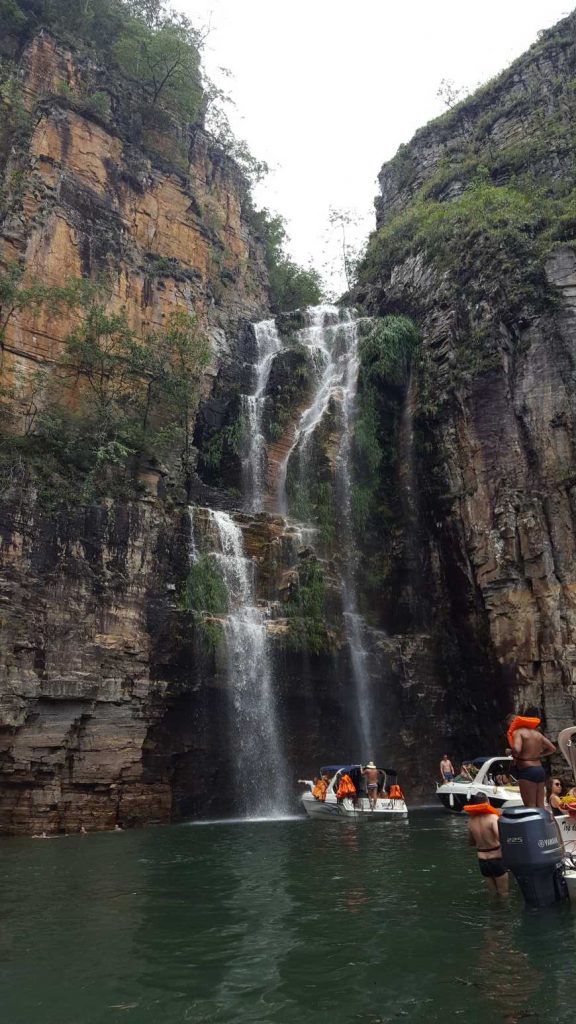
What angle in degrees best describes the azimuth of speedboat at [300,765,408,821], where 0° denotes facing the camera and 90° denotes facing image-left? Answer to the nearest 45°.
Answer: approximately 90°

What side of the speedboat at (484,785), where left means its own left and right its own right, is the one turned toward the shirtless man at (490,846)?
left

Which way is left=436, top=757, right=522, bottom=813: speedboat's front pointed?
to the viewer's left

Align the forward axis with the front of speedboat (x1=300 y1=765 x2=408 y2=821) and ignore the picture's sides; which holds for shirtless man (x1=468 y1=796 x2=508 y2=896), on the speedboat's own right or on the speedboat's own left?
on the speedboat's own left

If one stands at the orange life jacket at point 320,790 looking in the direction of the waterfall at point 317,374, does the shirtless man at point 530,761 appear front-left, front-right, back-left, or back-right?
back-right

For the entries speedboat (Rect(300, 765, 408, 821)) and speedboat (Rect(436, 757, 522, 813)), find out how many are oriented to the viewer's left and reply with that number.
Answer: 2

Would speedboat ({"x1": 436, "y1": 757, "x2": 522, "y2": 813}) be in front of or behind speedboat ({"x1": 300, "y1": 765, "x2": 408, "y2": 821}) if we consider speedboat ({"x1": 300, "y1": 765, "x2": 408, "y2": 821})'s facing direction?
behind
